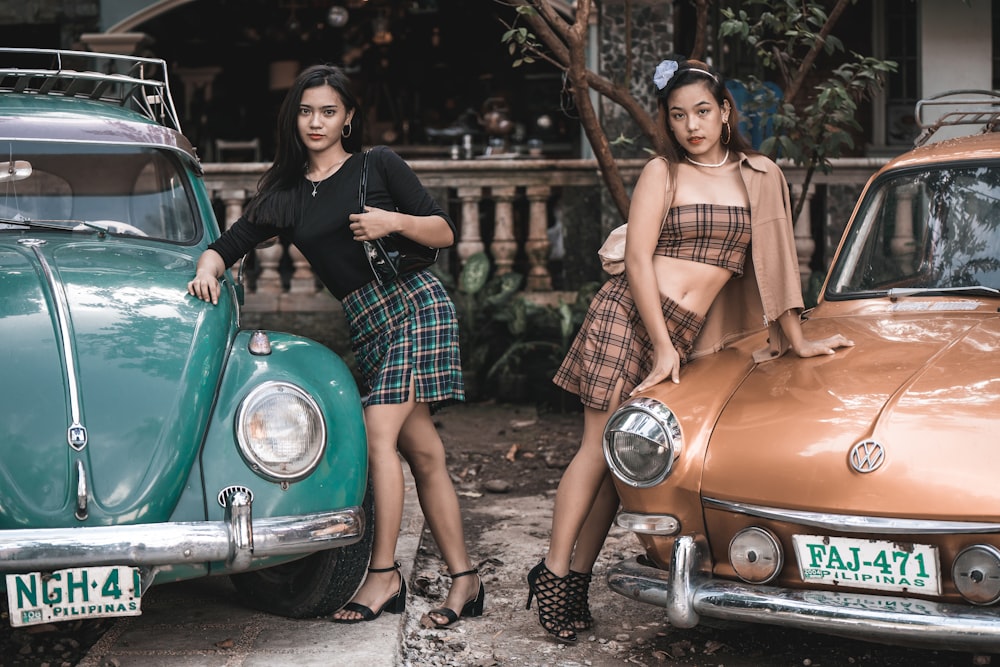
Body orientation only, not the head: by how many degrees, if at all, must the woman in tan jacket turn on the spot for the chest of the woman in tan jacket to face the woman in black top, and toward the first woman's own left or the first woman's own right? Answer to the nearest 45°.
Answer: approximately 90° to the first woman's own right

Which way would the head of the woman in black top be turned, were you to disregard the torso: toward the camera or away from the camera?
toward the camera

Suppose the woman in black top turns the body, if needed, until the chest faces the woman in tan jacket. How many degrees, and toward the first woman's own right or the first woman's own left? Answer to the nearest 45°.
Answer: approximately 135° to the first woman's own left

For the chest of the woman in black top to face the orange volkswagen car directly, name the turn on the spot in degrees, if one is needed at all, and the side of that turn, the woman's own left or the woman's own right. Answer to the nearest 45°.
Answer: approximately 90° to the woman's own left

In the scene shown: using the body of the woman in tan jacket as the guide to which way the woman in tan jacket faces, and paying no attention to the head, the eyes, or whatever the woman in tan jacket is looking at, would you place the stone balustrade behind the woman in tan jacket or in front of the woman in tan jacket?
behind

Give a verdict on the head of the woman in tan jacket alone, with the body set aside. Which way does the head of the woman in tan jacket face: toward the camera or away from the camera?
toward the camera

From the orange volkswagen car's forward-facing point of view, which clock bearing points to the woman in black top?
The woman in black top is roughly at 2 o'clock from the orange volkswagen car.

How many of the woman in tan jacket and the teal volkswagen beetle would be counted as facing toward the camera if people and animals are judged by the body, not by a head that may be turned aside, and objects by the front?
2

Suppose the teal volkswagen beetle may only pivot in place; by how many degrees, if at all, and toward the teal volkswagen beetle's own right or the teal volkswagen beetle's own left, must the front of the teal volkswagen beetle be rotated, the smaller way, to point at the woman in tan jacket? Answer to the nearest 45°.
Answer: approximately 90° to the teal volkswagen beetle's own left

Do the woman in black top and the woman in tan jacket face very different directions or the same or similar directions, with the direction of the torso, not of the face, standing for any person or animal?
same or similar directions

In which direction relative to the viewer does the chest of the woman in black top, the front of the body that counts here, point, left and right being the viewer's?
facing the viewer and to the left of the viewer

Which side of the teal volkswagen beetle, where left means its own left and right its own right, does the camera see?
front

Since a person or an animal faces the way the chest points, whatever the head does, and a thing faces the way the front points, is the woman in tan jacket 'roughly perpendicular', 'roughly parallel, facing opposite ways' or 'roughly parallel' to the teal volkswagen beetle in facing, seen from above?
roughly parallel

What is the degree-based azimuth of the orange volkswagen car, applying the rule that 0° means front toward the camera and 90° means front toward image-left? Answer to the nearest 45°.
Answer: approximately 45°
